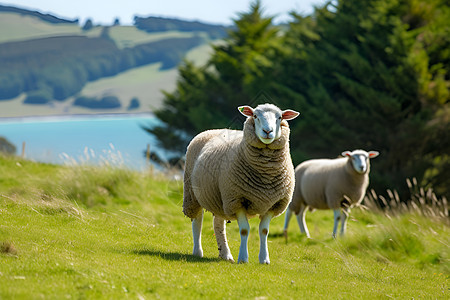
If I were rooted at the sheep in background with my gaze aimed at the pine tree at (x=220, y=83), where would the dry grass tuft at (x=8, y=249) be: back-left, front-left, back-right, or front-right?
back-left

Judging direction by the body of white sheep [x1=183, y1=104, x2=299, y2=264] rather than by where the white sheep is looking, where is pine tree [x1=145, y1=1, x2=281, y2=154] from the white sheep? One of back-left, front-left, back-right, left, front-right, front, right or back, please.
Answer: back-left

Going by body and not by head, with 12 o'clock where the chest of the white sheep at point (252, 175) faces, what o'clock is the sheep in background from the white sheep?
The sheep in background is roughly at 8 o'clock from the white sheep.

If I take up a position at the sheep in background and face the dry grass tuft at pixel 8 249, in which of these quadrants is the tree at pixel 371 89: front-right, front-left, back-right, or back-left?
back-right

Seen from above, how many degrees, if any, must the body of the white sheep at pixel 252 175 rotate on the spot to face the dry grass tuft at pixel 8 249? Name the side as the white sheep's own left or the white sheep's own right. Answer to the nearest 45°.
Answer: approximately 90° to the white sheep's own right

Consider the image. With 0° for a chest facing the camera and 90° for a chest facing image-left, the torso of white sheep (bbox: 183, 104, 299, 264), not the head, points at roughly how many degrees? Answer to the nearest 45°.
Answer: approximately 315°

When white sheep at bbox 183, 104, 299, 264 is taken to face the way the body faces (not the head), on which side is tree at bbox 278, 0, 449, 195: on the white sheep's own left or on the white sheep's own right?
on the white sheep's own left
